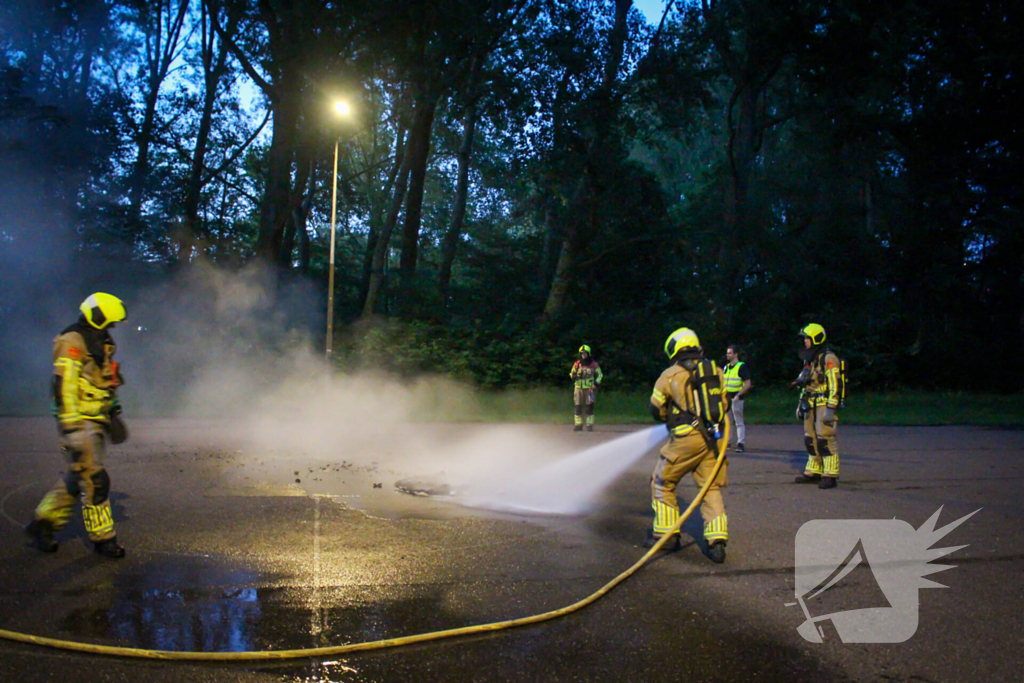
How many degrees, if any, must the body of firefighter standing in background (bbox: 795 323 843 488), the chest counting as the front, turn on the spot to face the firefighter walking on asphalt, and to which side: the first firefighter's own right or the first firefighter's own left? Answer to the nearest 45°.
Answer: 0° — they already face them

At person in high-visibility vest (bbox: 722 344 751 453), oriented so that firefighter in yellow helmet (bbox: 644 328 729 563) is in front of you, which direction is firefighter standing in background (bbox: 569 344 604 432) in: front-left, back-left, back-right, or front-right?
back-right

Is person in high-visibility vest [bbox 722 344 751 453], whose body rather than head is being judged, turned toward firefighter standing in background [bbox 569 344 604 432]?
no

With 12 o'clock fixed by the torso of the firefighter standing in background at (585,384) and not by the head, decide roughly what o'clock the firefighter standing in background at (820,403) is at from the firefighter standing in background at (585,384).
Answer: the firefighter standing in background at (820,403) is roughly at 11 o'clock from the firefighter standing in background at (585,384).

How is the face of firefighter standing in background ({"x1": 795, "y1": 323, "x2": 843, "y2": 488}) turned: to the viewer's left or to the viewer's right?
to the viewer's left

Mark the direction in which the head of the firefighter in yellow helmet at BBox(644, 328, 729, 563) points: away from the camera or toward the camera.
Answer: away from the camera

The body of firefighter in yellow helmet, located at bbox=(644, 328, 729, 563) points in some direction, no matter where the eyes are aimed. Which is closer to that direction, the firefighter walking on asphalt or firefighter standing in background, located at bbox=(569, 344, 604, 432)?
the firefighter standing in background

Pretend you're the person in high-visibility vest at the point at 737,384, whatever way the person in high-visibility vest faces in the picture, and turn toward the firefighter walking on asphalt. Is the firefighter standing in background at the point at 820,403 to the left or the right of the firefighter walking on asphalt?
left

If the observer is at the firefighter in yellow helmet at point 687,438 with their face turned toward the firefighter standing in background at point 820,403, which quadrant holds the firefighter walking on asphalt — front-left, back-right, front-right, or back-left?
back-left

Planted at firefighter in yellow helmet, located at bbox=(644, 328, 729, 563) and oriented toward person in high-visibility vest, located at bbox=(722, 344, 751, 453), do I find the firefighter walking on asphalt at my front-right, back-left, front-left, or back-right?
back-left

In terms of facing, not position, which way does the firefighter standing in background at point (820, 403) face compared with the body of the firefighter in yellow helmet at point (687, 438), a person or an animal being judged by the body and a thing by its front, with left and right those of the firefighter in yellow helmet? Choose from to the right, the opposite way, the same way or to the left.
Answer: to the left

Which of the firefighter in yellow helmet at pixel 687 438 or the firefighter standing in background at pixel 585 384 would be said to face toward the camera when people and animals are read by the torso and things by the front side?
the firefighter standing in background

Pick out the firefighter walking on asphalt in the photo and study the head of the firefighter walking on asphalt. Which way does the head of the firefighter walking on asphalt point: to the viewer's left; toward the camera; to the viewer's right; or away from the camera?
to the viewer's right

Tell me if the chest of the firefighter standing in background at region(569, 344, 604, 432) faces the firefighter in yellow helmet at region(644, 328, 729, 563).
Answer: yes

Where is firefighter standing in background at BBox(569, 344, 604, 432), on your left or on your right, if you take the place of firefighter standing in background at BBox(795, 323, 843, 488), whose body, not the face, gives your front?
on your right

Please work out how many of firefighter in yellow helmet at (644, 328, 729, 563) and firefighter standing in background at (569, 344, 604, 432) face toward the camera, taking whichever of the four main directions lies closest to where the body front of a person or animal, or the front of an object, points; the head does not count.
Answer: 1

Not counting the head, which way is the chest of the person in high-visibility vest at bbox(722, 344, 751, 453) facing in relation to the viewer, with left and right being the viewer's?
facing the viewer and to the left of the viewer

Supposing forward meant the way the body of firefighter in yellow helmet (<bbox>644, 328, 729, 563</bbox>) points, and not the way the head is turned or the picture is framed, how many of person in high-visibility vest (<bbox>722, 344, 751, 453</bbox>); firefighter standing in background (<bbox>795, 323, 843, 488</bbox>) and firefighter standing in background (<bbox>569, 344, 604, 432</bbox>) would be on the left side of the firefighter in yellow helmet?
0

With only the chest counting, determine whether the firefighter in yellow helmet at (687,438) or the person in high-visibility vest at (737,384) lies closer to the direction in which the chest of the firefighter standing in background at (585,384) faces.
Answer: the firefighter in yellow helmet

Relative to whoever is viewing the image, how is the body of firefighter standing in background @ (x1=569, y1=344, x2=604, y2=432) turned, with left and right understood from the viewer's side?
facing the viewer
